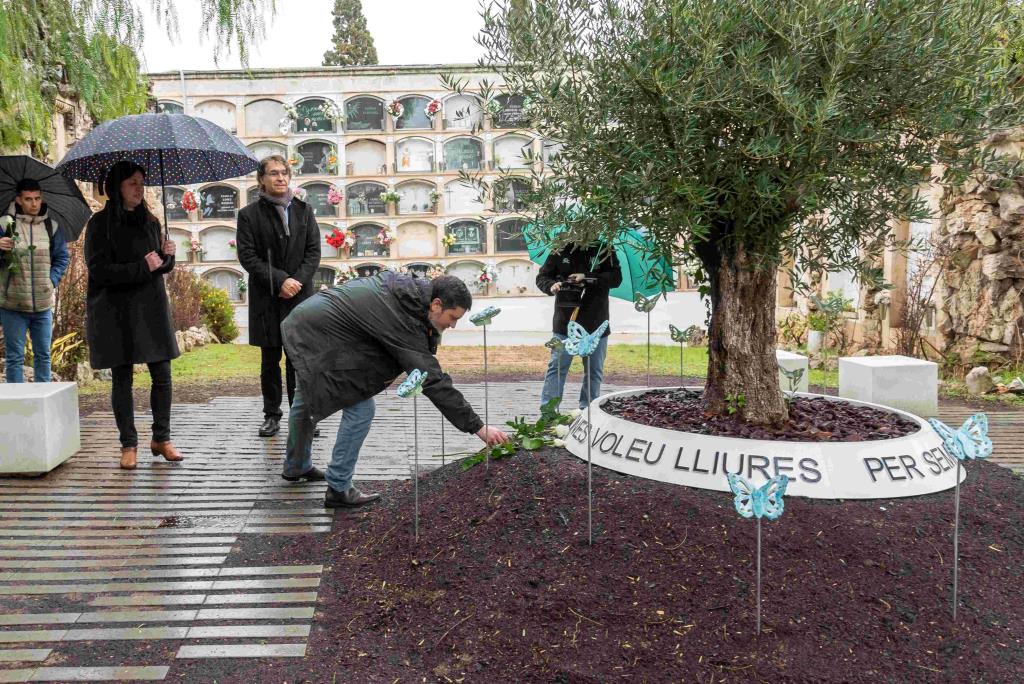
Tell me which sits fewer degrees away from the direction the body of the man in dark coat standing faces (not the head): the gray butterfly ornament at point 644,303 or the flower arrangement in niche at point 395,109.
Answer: the gray butterfly ornament

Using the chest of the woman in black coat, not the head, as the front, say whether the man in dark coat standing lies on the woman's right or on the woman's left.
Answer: on the woman's left

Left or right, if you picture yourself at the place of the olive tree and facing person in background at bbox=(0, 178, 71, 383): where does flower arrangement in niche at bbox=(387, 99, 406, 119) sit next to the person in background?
right

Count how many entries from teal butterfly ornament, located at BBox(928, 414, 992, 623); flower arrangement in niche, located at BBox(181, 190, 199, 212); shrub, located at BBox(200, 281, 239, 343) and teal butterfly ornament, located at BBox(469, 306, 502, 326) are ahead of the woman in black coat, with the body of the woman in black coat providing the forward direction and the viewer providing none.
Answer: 2

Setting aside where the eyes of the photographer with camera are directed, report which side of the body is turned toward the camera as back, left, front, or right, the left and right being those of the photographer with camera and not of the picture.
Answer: front

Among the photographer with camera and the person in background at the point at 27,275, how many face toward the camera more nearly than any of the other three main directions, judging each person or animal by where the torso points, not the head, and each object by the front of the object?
2

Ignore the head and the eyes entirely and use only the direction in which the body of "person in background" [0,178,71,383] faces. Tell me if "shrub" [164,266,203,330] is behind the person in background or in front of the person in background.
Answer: behind

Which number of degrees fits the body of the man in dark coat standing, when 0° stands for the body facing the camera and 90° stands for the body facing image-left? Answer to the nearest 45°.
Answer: approximately 315°

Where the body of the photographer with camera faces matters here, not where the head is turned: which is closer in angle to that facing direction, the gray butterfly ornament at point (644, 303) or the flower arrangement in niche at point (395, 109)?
the gray butterfly ornament

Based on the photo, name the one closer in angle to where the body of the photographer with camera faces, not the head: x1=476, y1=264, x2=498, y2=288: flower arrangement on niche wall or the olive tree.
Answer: the olive tree

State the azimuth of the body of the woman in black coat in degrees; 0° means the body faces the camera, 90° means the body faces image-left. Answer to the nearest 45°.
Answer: approximately 315°

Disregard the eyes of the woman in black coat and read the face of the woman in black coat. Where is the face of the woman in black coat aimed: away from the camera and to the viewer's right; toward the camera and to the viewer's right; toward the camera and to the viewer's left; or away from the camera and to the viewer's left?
toward the camera and to the viewer's right

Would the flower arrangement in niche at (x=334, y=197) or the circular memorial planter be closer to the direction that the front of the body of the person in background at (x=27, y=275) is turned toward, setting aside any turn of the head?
the circular memorial planter

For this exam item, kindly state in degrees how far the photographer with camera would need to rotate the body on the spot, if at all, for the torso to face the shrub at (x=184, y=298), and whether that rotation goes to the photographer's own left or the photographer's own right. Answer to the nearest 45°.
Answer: approximately 135° to the photographer's own right

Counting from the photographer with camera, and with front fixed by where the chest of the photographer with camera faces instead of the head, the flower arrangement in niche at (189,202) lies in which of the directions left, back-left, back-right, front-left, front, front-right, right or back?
back-right

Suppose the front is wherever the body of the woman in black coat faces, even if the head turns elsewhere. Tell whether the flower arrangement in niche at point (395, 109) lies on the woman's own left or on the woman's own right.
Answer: on the woman's own left

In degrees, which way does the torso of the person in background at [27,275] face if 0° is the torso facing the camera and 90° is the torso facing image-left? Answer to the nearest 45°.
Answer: approximately 0°
